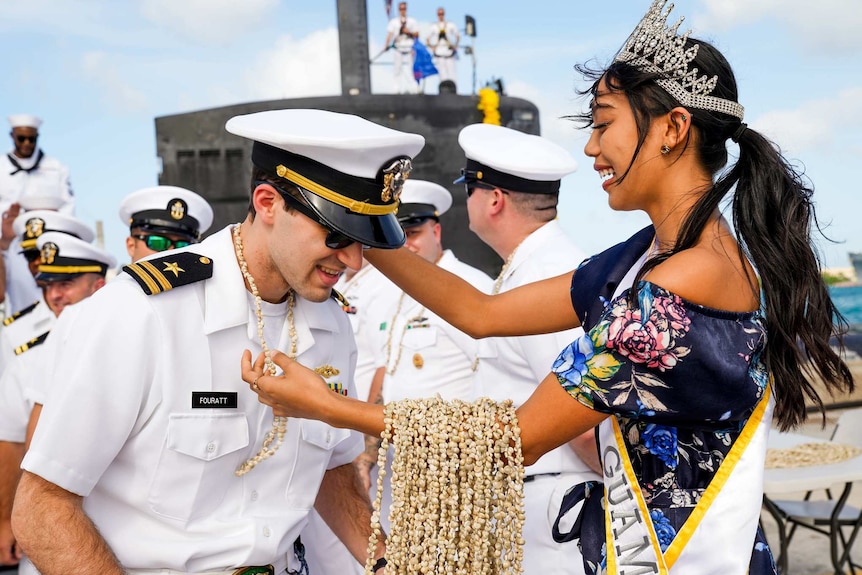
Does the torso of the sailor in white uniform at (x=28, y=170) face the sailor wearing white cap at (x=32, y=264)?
yes

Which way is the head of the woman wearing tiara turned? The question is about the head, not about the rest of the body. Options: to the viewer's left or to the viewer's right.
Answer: to the viewer's left

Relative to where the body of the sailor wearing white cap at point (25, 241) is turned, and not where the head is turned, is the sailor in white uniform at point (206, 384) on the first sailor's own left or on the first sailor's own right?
on the first sailor's own left

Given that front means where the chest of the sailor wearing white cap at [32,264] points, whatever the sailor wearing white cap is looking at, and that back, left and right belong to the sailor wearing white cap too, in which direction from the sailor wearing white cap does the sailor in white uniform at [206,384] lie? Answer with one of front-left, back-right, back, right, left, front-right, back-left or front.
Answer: front-left

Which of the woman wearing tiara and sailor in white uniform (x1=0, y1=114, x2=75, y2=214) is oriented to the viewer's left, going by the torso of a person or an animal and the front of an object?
the woman wearing tiara

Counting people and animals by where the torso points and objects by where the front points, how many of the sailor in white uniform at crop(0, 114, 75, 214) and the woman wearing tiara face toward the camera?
1

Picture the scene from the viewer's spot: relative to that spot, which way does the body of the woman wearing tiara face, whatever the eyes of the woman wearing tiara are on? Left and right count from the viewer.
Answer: facing to the left of the viewer

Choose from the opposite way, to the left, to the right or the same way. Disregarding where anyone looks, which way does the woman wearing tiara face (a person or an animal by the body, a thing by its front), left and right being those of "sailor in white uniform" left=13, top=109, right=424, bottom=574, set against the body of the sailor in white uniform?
the opposite way

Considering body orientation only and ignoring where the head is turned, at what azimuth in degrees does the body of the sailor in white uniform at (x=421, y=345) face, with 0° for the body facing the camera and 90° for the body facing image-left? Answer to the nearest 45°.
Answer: approximately 45°

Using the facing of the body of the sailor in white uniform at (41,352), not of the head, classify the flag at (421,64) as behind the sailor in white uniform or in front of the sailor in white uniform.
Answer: behind

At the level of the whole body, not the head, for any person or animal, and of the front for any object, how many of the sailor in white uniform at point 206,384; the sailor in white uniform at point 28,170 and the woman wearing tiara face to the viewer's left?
1
